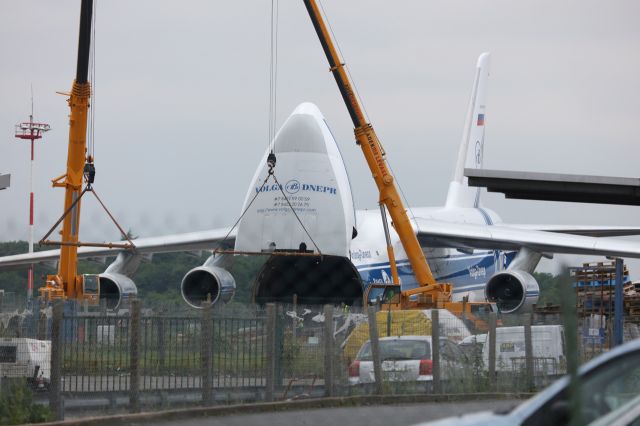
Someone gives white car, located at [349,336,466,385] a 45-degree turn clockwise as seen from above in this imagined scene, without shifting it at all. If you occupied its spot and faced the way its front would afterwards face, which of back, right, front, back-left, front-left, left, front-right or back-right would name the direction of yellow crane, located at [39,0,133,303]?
left

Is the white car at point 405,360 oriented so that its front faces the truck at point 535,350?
no

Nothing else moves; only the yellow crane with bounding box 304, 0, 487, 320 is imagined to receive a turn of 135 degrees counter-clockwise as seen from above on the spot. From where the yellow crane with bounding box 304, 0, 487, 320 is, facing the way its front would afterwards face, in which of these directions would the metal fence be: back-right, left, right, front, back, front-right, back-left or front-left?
front-right

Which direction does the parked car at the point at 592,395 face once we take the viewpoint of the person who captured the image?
facing to the left of the viewer

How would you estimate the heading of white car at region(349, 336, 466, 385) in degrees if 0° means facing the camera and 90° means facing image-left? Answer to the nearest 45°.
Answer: approximately 180°

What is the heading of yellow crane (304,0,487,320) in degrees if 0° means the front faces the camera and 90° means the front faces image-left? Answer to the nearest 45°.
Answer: approximately 90°

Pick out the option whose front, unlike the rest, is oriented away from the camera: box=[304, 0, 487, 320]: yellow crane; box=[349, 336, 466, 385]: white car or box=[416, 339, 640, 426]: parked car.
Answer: the white car

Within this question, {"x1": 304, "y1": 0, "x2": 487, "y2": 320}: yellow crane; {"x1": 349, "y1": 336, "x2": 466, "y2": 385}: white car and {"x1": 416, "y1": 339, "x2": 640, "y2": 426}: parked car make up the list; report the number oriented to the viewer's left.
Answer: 2

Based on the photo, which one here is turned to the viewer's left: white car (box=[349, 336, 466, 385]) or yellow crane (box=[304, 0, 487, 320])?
the yellow crane

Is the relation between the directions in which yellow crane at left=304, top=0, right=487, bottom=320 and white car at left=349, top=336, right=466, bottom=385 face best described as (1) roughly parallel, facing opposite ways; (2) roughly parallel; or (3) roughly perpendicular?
roughly perpendicular

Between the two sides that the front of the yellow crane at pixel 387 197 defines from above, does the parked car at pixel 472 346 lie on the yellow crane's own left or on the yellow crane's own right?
on the yellow crane's own left
